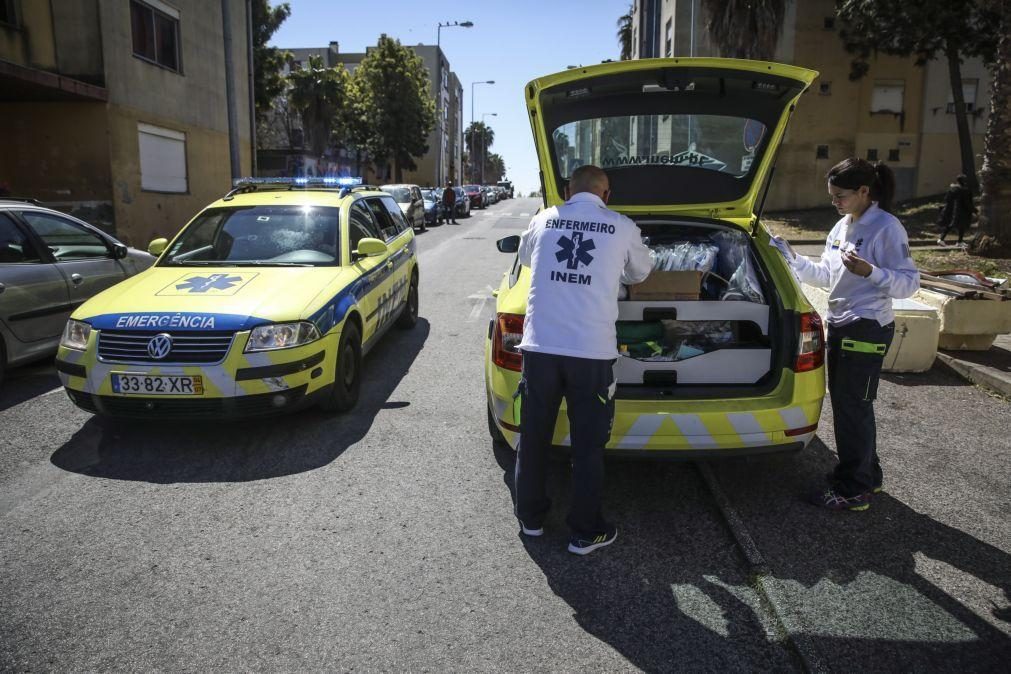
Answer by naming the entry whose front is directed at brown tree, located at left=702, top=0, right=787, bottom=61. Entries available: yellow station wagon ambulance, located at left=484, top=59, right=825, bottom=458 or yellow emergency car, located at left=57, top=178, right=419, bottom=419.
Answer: the yellow station wagon ambulance

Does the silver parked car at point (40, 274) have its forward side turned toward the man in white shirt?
no

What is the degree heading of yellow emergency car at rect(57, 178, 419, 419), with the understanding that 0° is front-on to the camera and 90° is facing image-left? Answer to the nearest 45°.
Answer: approximately 45°

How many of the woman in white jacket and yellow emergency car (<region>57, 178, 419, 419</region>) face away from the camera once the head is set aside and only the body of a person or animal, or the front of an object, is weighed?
0

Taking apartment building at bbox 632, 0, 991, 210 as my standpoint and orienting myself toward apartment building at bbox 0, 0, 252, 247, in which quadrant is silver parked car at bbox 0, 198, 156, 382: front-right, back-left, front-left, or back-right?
front-left

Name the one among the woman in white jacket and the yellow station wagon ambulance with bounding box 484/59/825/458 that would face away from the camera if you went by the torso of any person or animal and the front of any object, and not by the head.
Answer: the yellow station wagon ambulance

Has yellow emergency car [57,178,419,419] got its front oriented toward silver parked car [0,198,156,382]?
no

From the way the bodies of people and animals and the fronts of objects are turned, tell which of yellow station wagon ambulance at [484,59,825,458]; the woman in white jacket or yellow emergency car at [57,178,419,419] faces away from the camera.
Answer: the yellow station wagon ambulance

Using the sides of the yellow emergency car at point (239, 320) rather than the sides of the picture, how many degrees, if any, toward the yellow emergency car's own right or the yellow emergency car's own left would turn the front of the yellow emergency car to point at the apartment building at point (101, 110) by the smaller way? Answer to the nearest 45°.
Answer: approximately 135° to the yellow emergency car's own right

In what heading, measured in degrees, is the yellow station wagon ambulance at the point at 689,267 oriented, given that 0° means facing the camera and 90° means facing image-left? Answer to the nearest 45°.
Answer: approximately 180°

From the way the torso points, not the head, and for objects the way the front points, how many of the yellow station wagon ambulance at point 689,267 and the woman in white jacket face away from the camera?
1

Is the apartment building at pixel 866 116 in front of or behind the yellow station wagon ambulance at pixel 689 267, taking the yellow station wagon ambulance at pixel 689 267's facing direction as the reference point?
in front

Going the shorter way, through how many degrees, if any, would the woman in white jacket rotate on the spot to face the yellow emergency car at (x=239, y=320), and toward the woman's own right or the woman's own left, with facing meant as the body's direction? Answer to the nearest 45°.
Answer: approximately 45° to the woman's own right

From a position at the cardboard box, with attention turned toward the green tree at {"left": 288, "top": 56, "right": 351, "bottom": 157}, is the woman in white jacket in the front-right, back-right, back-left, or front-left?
back-right

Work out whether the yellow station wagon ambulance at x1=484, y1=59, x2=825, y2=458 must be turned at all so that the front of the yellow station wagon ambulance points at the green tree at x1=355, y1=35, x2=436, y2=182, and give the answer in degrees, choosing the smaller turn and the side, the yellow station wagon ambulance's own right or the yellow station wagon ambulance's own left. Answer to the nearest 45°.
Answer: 0° — it already faces it

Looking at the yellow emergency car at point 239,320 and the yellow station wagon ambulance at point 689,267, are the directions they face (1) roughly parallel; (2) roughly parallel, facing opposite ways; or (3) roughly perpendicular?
roughly parallel, facing opposite ways

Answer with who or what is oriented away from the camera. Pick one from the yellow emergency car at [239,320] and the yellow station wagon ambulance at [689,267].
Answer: the yellow station wagon ambulance

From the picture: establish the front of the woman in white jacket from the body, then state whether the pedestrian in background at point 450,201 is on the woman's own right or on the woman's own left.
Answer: on the woman's own right
